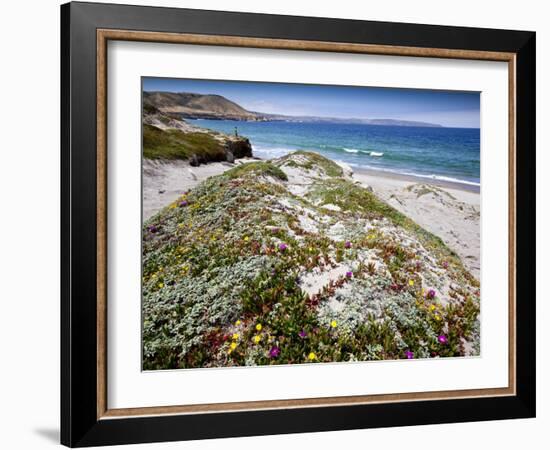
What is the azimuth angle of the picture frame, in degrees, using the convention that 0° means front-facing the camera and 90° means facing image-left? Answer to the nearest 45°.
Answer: approximately 315°
